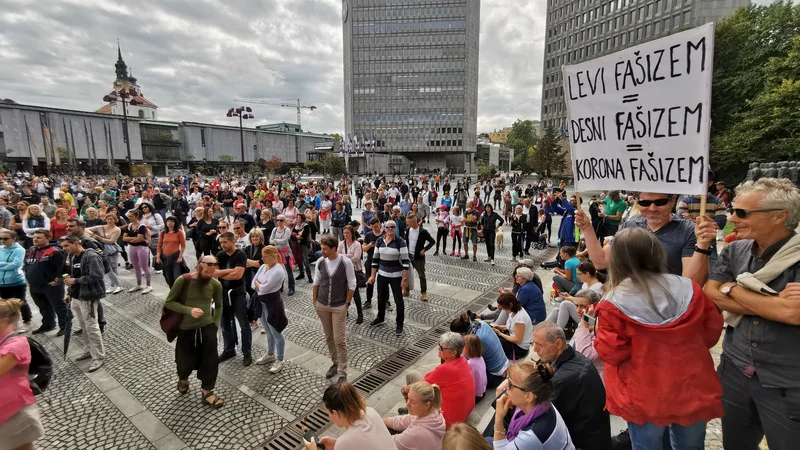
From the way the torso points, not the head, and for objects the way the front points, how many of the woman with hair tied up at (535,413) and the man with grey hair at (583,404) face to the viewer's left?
2

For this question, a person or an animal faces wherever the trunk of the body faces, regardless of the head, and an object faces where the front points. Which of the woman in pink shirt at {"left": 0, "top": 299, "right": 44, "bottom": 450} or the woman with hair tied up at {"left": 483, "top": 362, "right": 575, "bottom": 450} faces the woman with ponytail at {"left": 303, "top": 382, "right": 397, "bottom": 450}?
the woman with hair tied up at {"left": 483, "top": 362, "right": 575, "bottom": 450}

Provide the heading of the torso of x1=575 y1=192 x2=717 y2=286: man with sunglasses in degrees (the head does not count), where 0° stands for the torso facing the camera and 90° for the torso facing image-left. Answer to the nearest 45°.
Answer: approximately 0°

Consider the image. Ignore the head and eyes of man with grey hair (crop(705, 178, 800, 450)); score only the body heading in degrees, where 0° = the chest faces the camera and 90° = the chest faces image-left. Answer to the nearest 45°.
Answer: approximately 45°

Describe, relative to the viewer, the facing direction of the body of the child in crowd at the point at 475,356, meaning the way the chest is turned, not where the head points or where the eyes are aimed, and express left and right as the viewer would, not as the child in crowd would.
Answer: facing to the left of the viewer

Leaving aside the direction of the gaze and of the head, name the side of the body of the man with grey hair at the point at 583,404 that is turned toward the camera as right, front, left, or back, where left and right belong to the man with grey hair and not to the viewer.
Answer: left

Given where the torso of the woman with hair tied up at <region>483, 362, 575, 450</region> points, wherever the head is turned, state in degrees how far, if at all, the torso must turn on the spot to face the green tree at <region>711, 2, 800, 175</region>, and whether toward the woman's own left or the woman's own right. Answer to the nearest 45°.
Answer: approximately 135° to the woman's own right

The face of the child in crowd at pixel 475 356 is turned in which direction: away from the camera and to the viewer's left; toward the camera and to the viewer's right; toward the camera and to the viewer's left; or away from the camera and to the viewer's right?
away from the camera and to the viewer's left

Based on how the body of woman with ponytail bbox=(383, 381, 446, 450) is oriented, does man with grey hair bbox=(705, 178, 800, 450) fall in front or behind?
behind

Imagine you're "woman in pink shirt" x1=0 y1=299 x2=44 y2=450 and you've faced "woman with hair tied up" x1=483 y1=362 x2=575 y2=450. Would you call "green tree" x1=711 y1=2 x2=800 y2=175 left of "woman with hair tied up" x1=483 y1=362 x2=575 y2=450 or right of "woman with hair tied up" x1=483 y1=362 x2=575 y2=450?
left
